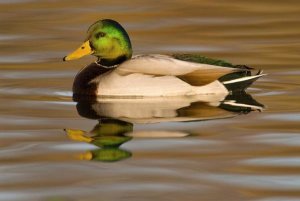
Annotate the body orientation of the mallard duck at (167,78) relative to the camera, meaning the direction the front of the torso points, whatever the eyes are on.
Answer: to the viewer's left
